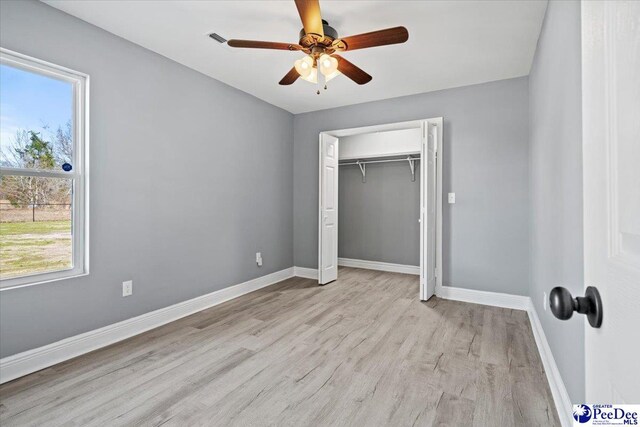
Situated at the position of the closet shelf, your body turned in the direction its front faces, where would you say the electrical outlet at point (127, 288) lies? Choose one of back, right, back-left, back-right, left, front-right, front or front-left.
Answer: front-right

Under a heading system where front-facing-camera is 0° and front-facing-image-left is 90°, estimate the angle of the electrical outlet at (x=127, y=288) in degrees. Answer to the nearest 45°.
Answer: approximately 315°

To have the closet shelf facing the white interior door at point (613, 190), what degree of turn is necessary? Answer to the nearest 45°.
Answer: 0° — it already faces it

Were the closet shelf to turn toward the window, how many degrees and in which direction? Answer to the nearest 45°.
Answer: approximately 45° to its right

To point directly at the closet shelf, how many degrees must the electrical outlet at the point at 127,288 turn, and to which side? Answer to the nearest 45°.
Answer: approximately 45° to its left

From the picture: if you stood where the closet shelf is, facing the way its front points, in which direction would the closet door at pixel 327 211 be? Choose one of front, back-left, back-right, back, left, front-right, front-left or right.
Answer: front-right

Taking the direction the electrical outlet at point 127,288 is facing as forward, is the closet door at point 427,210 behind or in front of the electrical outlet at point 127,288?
in front

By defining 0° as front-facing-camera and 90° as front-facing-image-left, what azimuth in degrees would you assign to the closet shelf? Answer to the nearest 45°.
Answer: approximately 0°

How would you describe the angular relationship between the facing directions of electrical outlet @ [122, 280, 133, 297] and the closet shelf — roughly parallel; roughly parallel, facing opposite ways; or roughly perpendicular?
roughly perpendicular
